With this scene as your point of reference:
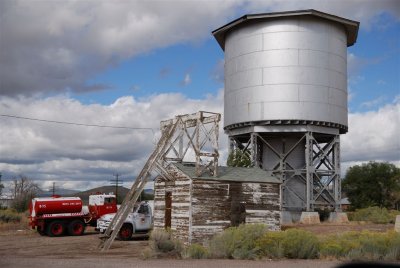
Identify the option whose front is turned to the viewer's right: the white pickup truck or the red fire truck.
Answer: the red fire truck

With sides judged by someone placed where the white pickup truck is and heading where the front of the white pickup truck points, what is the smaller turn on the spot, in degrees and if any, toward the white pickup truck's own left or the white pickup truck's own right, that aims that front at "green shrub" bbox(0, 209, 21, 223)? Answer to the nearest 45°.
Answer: approximately 90° to the white pickup truck's own right

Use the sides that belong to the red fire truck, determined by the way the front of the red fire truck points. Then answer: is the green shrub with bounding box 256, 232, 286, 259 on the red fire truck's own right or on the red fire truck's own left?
on the red fire truck's own right

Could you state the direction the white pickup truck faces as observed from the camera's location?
facing the viewer and to the left of the viewer

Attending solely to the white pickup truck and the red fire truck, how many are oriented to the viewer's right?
1

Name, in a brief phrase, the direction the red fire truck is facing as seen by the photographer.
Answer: facing to the right of the viewer

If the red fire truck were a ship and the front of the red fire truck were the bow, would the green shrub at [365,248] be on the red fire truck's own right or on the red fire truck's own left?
on the red fire truck's own right

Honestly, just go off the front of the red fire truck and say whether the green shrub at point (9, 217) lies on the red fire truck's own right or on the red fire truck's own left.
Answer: on the red fire truck's own left

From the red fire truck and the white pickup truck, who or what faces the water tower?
the red fire truck

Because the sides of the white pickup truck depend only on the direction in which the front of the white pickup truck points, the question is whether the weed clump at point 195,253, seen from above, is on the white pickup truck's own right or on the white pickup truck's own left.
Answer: on the white pickup truck's own left

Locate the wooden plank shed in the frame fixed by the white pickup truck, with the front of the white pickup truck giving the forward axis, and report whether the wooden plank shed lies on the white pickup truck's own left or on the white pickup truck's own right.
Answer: on the white pickup truck's own left

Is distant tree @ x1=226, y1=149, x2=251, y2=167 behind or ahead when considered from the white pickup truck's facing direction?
behind
